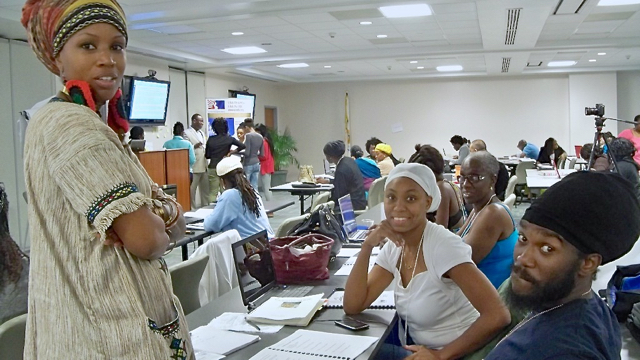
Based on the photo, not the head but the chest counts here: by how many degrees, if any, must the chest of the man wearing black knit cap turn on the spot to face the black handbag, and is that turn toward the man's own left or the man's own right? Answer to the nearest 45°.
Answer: approximately 90° to the man's own right

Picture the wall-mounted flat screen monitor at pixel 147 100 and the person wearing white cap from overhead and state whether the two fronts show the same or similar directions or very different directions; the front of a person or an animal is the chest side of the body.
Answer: very different directions

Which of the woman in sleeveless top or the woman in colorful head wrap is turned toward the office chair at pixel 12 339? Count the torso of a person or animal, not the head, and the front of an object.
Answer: the woman in sleeveless top

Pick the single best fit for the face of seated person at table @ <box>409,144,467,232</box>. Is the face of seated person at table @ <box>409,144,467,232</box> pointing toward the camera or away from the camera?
away from the camera

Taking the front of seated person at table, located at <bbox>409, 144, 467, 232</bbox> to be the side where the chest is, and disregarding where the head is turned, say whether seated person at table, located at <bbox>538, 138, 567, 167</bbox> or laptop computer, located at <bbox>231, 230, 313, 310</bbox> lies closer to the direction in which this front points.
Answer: the seated person at table

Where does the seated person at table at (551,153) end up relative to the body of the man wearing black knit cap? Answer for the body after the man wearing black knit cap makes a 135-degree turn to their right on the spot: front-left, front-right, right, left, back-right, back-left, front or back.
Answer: front

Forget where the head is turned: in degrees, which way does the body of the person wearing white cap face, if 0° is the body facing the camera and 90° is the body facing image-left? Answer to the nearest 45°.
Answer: approximately 135°

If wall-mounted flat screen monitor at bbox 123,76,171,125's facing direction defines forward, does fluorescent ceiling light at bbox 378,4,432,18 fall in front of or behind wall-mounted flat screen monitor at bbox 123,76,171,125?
in front

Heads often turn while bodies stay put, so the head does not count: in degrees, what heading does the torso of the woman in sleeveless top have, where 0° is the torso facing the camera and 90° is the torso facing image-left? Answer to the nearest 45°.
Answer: approximately 45°

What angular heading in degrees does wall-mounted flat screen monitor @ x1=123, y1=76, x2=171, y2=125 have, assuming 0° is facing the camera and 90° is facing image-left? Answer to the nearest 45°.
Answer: approximately 315°

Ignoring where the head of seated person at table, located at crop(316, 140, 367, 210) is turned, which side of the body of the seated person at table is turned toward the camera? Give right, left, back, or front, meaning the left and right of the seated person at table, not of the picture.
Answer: left

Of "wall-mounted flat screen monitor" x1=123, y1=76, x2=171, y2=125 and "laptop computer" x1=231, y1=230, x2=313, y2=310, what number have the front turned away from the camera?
0

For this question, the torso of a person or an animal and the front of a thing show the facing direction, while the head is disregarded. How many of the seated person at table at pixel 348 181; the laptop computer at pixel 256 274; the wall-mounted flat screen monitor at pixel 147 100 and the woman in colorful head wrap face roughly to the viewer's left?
1
